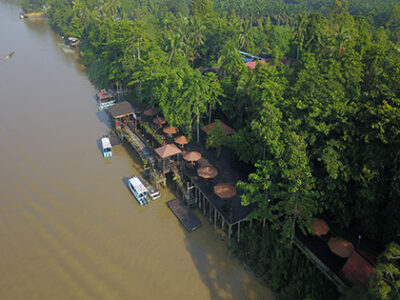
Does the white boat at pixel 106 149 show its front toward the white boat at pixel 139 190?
no

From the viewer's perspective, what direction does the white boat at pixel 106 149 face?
away from the camera

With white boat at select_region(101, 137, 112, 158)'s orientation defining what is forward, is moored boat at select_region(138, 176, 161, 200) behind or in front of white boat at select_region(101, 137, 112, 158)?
behind

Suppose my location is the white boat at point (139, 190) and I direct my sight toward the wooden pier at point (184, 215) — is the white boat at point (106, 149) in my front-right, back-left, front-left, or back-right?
back-left

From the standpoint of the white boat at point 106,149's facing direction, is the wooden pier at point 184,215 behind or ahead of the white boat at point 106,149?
behind

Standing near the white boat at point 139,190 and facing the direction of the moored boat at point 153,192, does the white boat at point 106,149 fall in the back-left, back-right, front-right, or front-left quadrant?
back-left

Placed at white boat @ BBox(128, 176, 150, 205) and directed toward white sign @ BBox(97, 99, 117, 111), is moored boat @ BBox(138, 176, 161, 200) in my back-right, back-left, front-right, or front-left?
back-right
